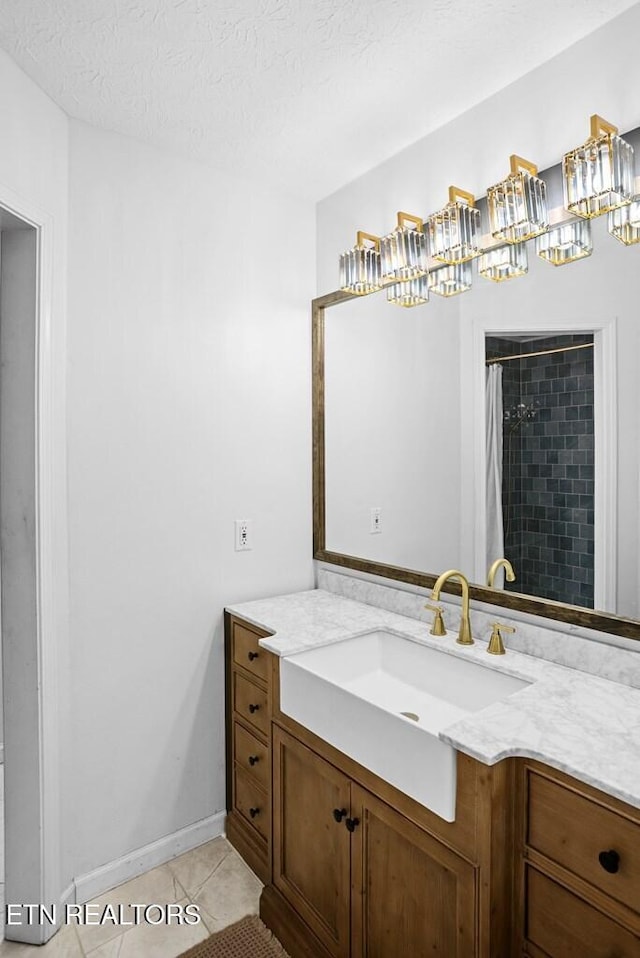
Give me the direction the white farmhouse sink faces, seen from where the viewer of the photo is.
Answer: facing the viewer and to the left of the viewer

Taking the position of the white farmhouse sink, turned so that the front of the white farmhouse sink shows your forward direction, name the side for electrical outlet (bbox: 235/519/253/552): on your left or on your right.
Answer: on your right

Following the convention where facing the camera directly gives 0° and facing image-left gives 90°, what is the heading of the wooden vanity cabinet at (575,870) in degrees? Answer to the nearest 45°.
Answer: approximately 45°

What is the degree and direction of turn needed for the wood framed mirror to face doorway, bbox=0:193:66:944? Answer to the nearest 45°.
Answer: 0° — it already faces it

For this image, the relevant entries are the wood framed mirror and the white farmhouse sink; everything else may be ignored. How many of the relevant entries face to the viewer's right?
0

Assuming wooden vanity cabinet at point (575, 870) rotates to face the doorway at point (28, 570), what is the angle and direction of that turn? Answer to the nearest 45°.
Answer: approximately 45° to its right

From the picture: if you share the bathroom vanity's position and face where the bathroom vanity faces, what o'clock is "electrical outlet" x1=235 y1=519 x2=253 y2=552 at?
The electrical outlet is roughly at 3 o'clock from the bathroom vanity.

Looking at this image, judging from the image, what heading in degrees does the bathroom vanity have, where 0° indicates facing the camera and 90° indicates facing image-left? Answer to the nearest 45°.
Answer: approximately 45°

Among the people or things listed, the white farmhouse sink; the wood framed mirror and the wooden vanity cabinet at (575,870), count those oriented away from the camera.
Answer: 0
